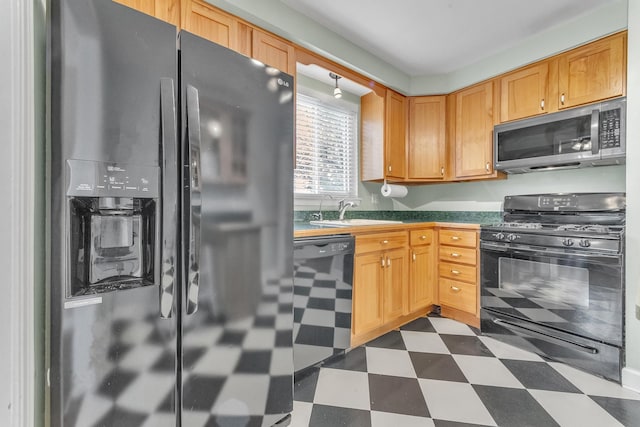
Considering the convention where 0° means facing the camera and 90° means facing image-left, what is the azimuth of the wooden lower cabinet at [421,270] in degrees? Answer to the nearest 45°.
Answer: approximately 315°

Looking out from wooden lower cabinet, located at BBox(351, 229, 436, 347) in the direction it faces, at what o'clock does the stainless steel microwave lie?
The stainless steel microwave is roughly at 10 o'clock from the wooden lower cabinet.

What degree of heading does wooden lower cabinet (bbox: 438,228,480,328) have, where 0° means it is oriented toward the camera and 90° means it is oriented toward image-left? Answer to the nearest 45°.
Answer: approximately 45°

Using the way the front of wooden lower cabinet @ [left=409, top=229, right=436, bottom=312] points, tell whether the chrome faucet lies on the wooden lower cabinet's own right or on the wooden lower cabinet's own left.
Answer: on the wooden lower cabinet's own right

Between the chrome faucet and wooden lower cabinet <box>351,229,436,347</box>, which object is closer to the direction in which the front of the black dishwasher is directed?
the wooden lower cabinet
